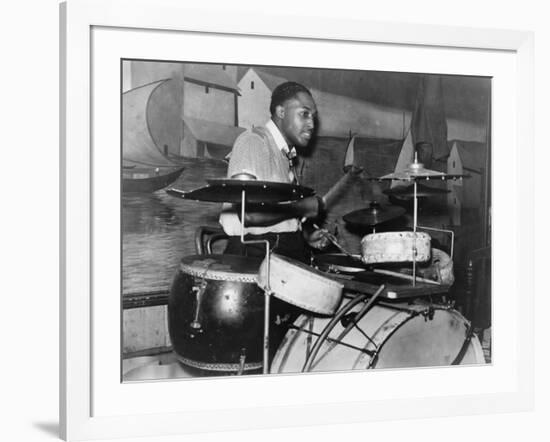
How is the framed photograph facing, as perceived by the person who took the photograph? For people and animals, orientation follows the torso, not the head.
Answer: facing the viewer and to the right of the viewer
